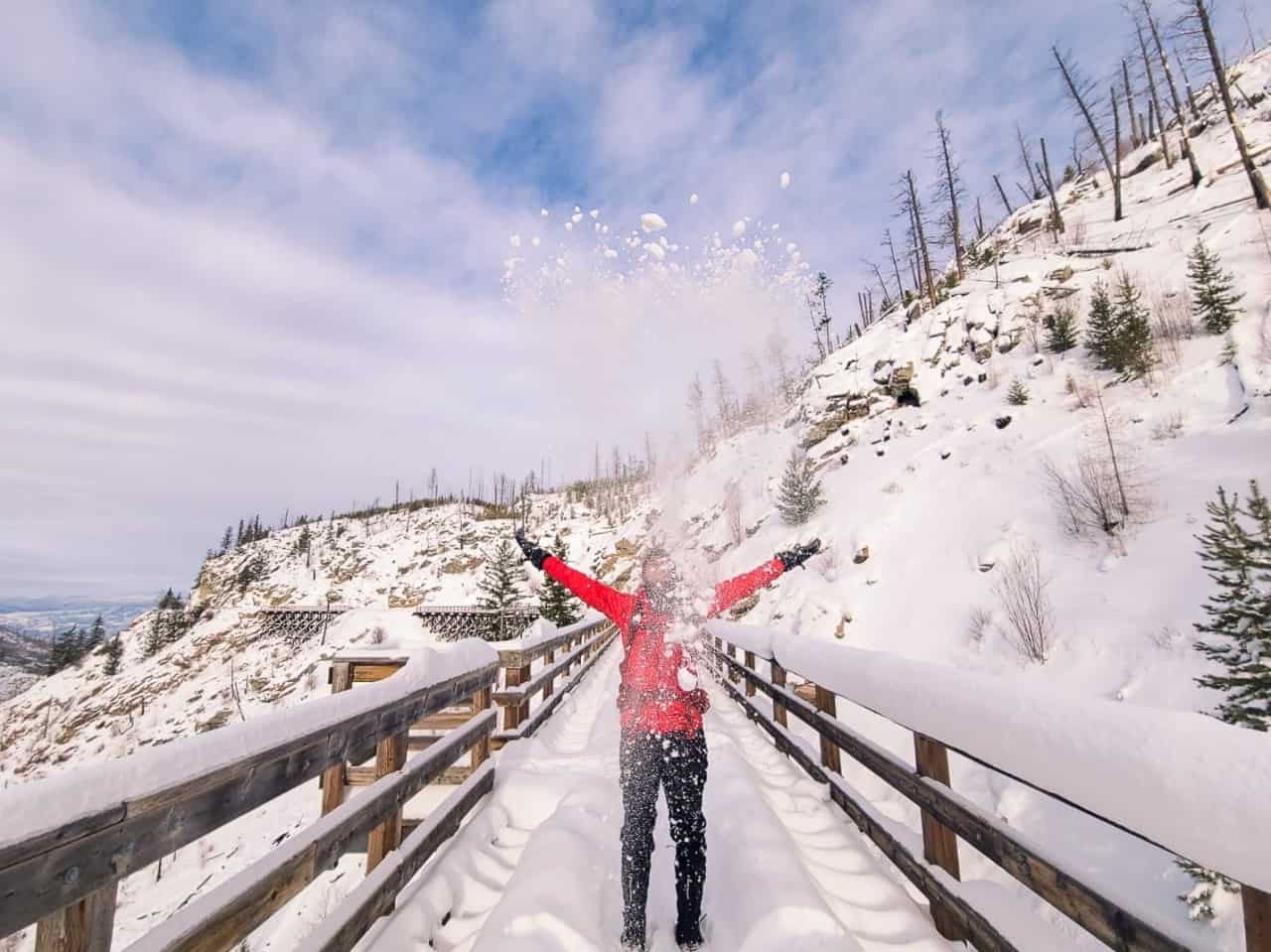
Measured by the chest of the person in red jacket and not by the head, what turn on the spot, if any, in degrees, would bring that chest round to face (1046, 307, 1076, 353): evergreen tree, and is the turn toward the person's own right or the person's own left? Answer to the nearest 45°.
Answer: approximately 135° to the person's own left

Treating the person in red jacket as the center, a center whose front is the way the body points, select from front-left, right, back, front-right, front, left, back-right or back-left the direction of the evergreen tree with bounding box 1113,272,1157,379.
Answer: back-left

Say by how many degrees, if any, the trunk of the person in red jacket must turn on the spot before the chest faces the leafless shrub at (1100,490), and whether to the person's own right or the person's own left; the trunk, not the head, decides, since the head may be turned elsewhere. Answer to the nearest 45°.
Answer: approximately 135° to the person's own left

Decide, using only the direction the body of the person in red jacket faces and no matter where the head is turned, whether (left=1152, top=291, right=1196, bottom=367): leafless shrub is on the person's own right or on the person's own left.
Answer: on the person's own left

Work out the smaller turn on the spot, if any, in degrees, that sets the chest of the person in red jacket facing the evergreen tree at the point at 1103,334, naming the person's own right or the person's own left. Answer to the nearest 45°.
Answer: approximately 135° to the person's own left

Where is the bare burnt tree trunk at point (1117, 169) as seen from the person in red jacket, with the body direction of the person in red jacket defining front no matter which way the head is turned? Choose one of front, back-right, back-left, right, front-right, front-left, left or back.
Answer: back-left

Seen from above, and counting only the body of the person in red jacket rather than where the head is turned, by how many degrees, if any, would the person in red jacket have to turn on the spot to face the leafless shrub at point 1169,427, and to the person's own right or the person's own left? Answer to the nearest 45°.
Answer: approximately 135° to the person's own left

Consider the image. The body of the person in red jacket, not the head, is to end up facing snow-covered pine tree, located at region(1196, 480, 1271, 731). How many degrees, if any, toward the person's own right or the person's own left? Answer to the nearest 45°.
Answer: approximately 135° to the person's own left

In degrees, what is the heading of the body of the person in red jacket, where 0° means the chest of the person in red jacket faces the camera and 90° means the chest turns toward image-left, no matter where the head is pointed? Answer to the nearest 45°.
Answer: approximately 0°

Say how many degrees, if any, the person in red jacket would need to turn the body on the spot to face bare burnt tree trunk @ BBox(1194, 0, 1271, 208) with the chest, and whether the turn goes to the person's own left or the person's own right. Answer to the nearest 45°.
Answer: approximately 135° to the person's own left

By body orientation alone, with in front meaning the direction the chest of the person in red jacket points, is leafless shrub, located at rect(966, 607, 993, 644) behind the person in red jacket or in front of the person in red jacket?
behind
